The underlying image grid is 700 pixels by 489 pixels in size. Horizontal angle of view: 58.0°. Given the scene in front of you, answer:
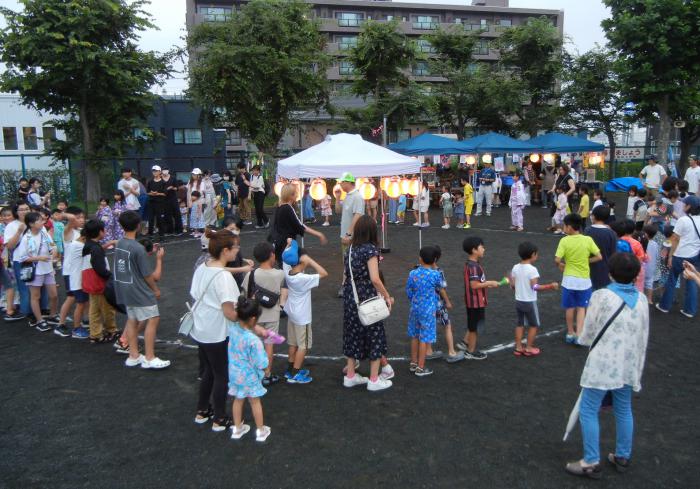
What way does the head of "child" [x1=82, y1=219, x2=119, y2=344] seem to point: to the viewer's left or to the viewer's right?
to the viewer's right

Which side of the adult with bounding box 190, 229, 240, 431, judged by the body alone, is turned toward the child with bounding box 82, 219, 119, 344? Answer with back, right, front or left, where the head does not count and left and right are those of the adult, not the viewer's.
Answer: left

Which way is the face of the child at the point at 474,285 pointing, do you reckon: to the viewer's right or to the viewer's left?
to the viewer's right

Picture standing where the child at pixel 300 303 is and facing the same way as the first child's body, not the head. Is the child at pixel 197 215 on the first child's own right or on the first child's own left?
on the first child's own left

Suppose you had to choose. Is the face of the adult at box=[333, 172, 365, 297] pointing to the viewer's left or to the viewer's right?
to the viewer's left

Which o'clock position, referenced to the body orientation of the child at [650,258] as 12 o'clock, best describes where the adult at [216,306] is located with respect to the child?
The adult is roughly at 10 o'clock from the child.

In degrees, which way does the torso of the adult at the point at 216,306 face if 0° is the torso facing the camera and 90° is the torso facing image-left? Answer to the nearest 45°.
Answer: approximately 225°

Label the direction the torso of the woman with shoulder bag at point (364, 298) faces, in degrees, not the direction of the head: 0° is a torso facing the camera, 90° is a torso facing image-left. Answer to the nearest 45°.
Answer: approximately 225°

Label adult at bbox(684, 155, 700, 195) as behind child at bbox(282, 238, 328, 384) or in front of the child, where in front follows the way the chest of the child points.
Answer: in front

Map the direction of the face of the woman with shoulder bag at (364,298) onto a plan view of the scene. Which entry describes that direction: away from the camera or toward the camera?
away from the camera

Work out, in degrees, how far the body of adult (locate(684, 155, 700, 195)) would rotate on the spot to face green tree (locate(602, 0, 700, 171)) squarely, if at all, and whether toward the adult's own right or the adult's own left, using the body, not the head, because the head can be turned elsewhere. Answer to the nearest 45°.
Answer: approximately 135° to the adult's own right
